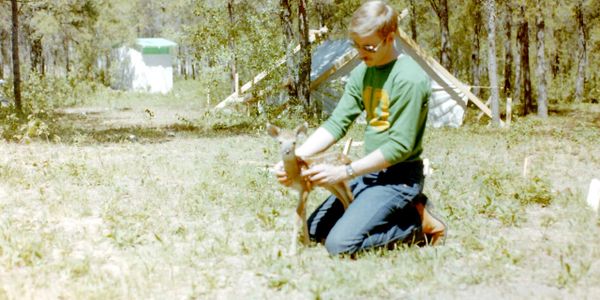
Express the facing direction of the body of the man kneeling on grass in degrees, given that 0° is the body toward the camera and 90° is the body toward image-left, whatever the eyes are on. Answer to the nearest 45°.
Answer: approximately 45°

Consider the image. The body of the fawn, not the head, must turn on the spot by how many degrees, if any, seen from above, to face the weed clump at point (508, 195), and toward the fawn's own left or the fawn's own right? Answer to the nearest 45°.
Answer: approximately 180°

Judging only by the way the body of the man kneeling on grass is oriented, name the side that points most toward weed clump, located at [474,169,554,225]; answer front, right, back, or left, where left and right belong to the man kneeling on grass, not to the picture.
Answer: back

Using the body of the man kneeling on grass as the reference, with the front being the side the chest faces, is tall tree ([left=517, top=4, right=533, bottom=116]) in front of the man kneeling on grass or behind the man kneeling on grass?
behind

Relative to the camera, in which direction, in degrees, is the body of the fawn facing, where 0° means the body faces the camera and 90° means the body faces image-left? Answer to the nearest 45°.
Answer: approximately 45°

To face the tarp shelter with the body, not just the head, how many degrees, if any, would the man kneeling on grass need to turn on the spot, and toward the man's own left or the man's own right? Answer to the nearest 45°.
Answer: approximately 135° to the man's own right

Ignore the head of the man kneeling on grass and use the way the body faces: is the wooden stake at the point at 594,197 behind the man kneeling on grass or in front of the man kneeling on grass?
behind
